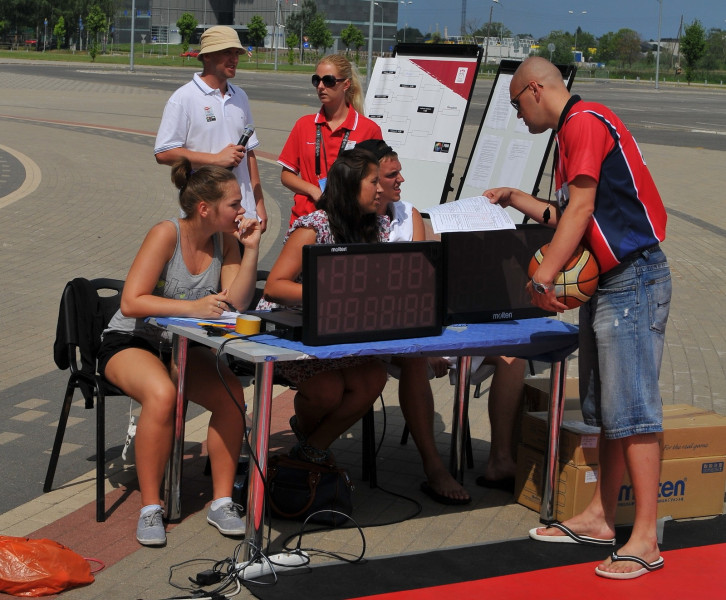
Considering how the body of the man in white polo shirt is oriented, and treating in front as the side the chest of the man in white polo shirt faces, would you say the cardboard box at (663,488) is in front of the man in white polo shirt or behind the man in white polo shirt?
in front

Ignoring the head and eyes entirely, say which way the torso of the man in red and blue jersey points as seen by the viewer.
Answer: to the viewer's left

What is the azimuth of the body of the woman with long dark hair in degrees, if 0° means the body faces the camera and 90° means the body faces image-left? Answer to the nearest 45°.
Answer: approximately 315°

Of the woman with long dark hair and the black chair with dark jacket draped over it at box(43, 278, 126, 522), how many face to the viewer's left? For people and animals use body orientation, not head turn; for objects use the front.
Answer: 0

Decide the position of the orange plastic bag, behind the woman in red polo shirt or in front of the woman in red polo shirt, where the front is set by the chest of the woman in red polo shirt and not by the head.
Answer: in front

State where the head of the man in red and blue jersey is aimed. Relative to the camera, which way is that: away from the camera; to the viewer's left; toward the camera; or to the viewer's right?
to the viewer's left

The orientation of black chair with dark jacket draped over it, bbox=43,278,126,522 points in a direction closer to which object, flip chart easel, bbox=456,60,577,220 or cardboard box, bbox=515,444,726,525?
the cardboard box

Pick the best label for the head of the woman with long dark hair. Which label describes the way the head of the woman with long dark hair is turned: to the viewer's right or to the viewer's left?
to the viewer's right
